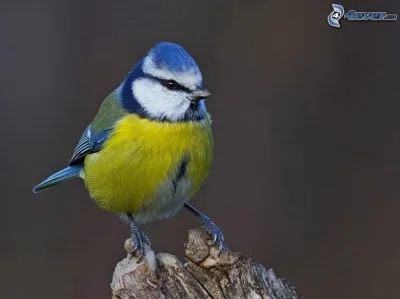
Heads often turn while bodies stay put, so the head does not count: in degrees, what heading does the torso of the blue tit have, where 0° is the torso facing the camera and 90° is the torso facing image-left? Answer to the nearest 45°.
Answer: approximately 315°
